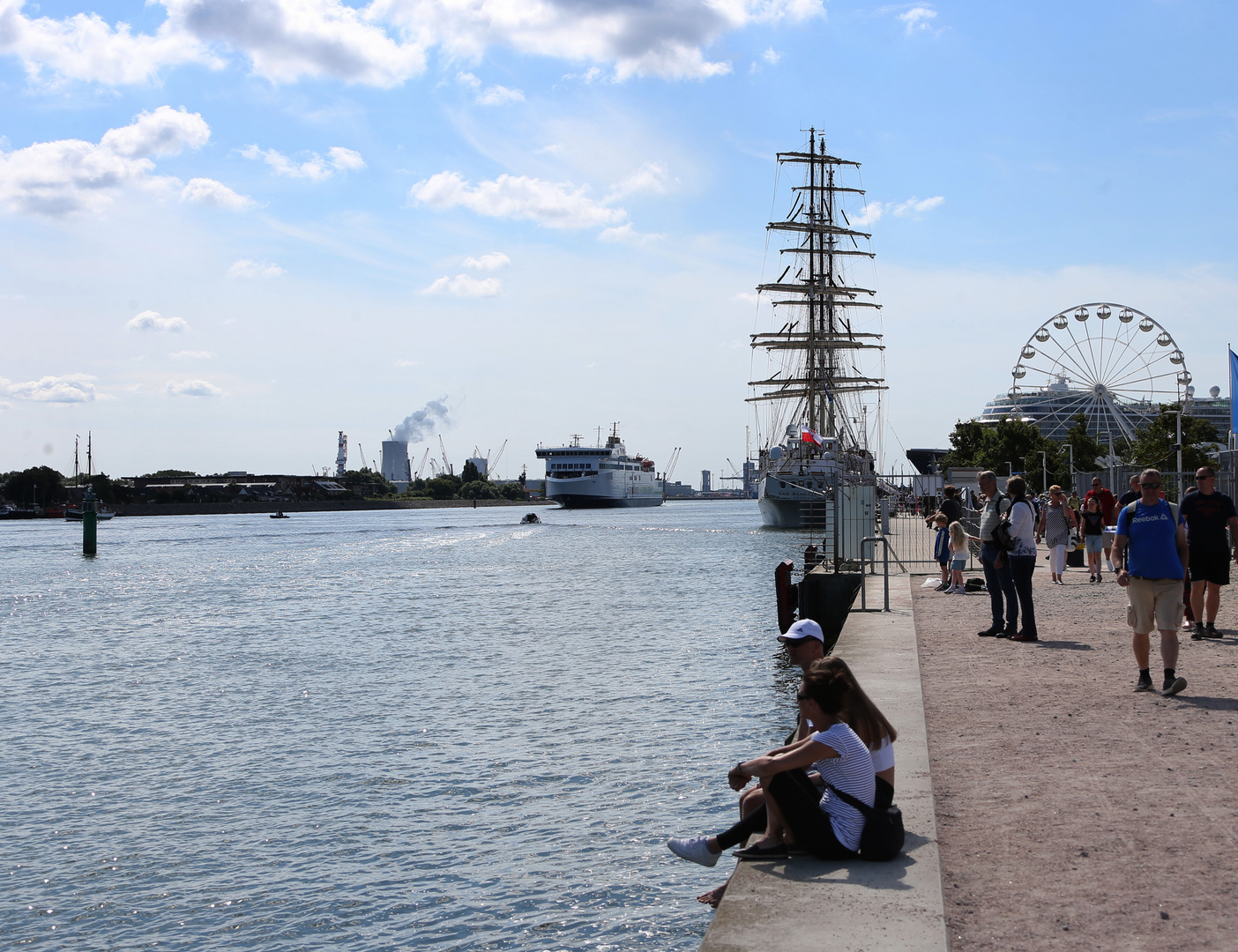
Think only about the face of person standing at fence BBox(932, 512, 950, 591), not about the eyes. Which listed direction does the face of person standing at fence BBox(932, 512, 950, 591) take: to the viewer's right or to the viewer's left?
to the viewer's left

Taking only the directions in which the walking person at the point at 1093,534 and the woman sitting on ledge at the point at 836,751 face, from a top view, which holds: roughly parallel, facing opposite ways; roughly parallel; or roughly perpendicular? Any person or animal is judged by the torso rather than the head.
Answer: roughly perpendicular

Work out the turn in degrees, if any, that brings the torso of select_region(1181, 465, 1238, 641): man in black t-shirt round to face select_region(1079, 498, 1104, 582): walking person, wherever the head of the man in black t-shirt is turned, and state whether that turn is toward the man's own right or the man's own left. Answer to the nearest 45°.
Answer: approximately 180°

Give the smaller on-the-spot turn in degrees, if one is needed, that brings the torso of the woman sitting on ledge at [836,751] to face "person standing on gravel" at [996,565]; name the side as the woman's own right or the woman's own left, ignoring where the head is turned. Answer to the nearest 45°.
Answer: approximately 90° to the woman's own right

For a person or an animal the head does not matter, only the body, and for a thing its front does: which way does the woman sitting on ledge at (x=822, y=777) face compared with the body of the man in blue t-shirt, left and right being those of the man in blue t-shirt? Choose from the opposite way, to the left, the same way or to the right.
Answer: to the right

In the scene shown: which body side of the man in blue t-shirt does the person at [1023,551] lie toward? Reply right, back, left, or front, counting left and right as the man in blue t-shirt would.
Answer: back

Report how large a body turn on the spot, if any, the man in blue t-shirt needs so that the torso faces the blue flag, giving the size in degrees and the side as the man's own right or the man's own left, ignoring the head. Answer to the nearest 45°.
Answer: approximately 180°

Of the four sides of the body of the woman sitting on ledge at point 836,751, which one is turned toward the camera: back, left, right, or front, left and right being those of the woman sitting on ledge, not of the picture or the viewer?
left

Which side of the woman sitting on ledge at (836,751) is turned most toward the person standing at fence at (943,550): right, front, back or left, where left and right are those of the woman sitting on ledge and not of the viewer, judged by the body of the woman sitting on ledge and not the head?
right

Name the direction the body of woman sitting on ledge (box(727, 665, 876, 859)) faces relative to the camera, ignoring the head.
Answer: to the viewer's left
